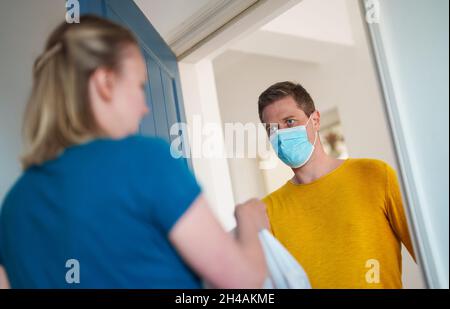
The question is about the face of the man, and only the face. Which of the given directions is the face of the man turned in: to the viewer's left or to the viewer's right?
to the viewer's left

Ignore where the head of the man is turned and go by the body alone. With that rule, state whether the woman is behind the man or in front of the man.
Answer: in front

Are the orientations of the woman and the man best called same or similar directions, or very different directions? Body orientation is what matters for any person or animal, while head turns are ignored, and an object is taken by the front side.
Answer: very different directions

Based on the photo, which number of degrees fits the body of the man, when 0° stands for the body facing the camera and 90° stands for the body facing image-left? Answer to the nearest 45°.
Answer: approximately 45°

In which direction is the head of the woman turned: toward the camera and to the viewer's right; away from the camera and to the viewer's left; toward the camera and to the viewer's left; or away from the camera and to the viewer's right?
away from the camera and to the viewer's right

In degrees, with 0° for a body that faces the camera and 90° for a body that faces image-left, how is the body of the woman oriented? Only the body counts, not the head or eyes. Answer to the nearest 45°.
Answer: approximately 225°

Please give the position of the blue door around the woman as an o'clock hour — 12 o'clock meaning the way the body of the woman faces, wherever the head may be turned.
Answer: The blue door is roughly at 11 o'clock from the woman.

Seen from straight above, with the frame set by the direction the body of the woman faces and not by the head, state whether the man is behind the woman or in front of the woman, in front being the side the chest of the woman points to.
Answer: in front
